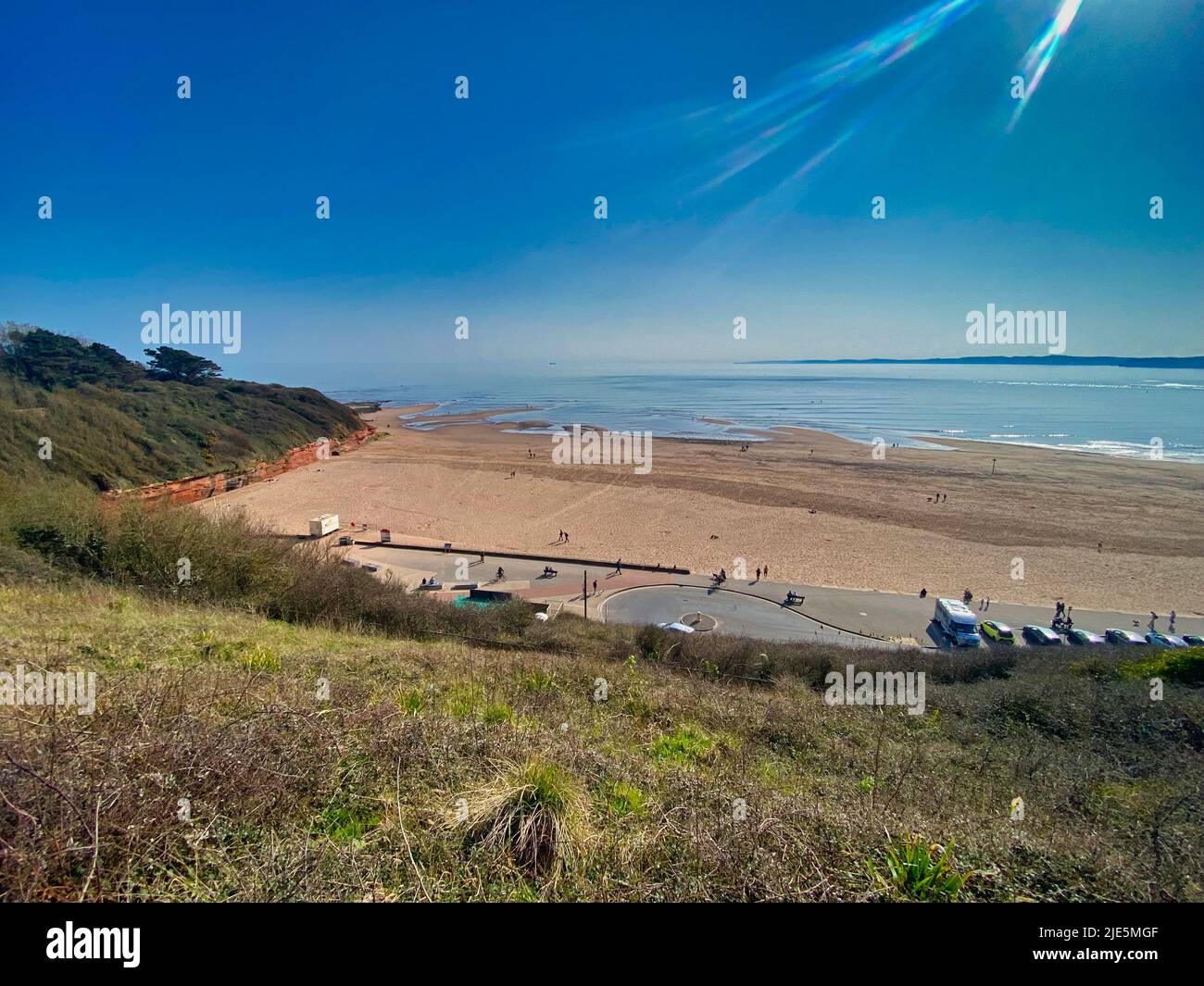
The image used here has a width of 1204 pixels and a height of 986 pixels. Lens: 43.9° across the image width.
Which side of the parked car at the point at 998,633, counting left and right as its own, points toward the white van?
right

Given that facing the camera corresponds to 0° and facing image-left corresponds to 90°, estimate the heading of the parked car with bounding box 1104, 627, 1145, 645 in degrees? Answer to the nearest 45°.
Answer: approximately 315°

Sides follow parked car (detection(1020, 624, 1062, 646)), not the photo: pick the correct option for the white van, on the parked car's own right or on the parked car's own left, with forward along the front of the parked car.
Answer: on the parked car's own right
